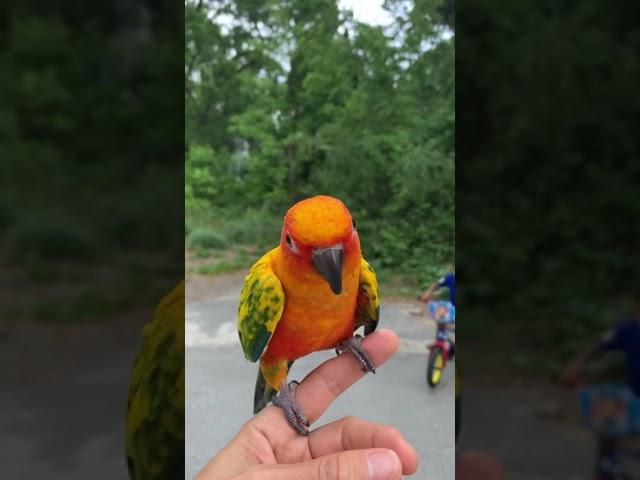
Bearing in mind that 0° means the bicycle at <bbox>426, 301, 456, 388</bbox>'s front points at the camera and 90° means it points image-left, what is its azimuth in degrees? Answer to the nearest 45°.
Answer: approximately 45°

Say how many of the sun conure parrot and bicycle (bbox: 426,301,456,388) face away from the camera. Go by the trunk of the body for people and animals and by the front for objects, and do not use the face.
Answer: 0
